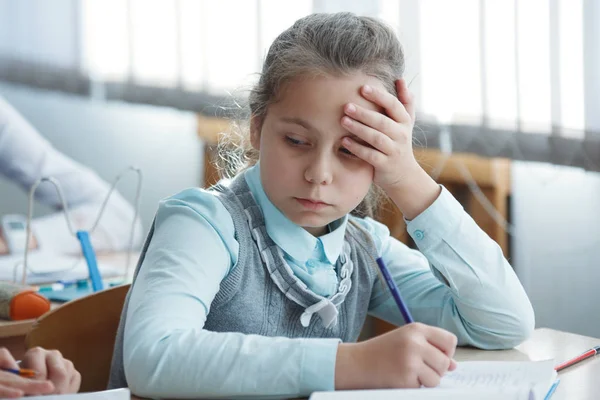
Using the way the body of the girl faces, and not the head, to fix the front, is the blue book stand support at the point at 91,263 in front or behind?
behind

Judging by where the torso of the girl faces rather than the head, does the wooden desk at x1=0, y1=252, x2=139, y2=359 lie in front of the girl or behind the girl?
behind

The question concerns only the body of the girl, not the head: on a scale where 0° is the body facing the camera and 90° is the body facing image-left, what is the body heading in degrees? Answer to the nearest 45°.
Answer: approximately 315°
